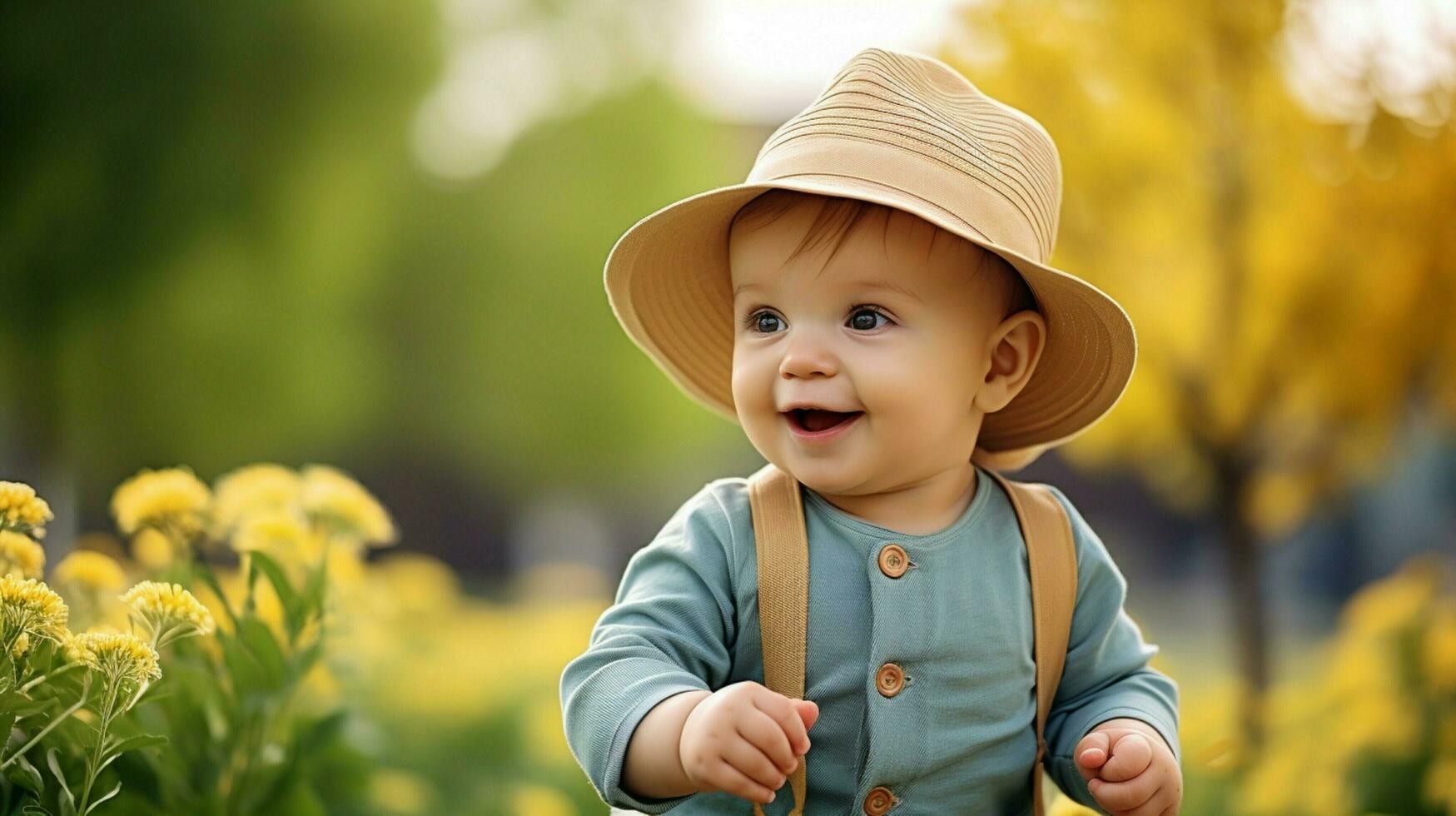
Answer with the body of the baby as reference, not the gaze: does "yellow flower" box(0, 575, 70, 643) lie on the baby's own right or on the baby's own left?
on the baby's own right

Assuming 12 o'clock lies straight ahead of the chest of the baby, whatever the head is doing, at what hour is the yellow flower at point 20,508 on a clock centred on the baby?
The yellow flower is roughly at 3 o'clock from the baby.

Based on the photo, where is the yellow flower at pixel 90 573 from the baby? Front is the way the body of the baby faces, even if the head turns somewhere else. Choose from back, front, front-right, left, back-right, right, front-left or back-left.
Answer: back-right

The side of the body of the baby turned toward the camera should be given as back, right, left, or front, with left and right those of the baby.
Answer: front

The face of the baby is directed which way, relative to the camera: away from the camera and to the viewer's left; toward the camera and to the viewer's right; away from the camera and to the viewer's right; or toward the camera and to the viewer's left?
toward the camera and to the viewer's left

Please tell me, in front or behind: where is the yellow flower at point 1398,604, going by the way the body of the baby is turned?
behind

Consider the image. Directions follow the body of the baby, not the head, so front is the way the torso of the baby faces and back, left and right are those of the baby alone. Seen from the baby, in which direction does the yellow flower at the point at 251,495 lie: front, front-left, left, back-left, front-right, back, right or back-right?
back-right

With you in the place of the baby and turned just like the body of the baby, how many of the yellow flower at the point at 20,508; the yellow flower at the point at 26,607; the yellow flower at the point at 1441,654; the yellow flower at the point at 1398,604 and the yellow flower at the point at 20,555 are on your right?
3

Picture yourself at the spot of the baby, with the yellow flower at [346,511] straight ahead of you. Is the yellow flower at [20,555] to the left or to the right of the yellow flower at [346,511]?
left

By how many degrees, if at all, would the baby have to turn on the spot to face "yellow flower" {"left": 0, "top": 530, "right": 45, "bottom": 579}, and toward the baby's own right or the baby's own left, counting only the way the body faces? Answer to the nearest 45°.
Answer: approximately 90° to the baby's own right

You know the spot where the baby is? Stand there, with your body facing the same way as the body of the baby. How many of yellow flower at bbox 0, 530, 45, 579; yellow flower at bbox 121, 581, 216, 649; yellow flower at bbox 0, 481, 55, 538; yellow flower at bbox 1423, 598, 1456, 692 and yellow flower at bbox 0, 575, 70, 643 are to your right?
4

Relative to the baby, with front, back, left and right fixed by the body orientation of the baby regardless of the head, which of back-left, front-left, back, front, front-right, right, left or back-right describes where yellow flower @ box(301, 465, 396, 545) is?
back-right
